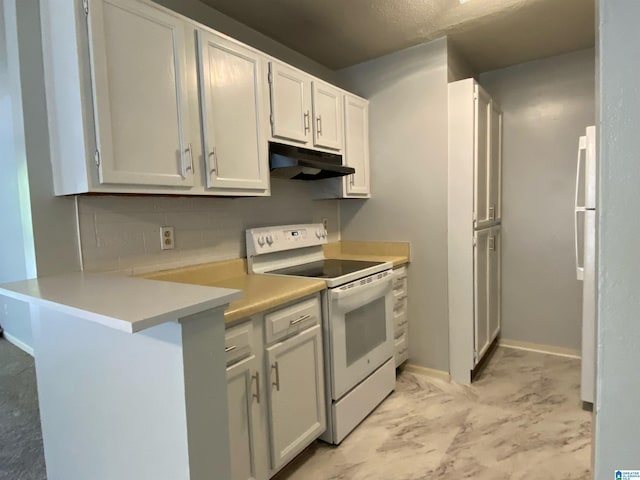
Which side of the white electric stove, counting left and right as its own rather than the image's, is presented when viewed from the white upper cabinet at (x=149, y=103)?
right

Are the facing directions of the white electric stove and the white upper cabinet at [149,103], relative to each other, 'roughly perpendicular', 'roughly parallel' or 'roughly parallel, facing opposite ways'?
roughly parallel

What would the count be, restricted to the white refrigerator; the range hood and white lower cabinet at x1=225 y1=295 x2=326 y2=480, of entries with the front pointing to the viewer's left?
1

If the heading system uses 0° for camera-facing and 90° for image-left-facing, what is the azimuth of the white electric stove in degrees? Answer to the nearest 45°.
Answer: approximately 315°

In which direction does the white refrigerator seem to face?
to the viewer's left

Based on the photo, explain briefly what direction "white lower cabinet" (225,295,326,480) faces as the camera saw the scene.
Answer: facing the viewer and to the right of the viewer

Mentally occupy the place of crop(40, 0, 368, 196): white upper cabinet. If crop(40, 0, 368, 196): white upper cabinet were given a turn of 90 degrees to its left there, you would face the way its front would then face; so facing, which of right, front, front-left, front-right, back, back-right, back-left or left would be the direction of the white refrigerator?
front-right
